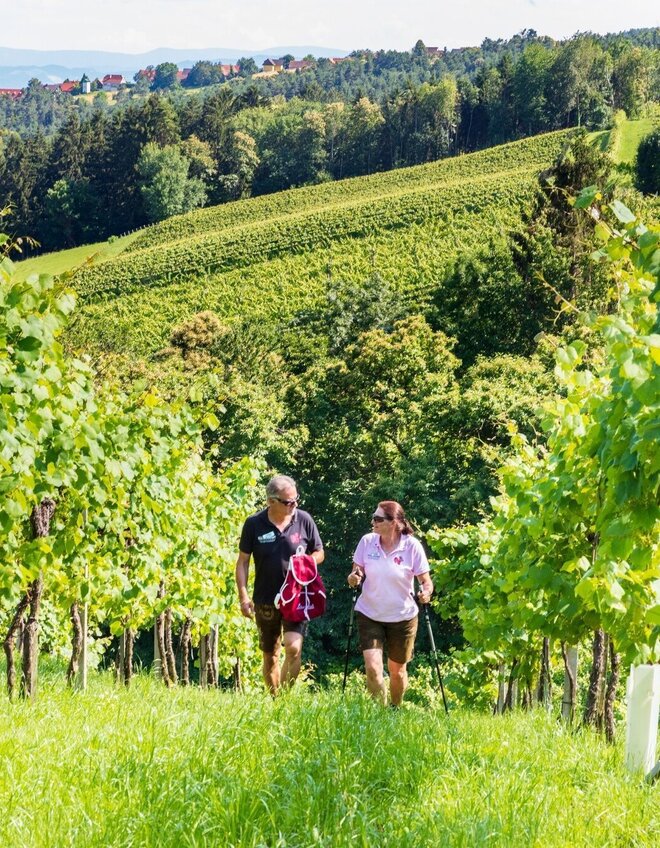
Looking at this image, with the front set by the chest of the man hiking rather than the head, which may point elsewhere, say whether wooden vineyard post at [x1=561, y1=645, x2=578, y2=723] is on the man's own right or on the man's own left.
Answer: on the man's own left

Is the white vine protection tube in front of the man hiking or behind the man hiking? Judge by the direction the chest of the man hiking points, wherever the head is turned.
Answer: in front

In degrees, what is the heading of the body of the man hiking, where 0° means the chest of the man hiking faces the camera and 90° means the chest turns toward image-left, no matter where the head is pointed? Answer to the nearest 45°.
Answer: approximately 0°

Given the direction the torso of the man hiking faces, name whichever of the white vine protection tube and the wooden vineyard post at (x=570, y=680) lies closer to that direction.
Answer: the white vine protection tube

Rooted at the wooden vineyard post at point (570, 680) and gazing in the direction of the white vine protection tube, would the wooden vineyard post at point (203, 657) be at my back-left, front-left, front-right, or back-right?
back-right
